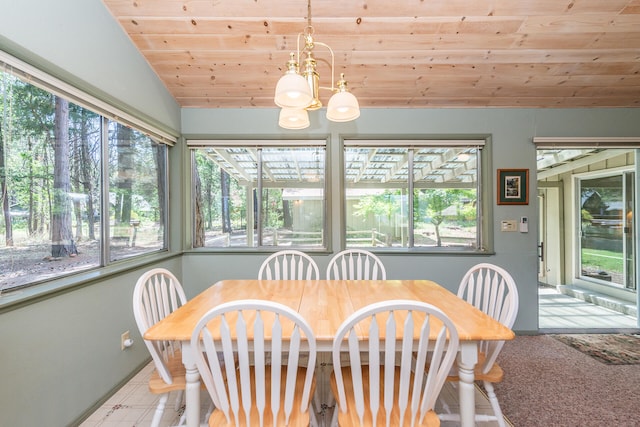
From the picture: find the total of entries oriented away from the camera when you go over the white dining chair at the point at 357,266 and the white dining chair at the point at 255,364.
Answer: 1

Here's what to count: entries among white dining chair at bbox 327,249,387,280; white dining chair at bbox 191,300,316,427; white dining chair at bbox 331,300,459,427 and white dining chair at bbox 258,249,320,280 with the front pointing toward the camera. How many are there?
2

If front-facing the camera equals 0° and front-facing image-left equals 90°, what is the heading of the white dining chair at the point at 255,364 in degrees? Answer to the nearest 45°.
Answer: approximately 180°

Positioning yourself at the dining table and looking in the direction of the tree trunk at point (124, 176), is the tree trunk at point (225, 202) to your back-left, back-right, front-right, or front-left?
front-right

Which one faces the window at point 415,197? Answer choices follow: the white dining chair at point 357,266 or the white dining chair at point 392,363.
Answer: the white dining chair at point 392,363

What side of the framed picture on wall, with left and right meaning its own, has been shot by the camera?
front

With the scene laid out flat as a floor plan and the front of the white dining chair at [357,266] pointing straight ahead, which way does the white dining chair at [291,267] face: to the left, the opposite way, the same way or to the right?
the same way

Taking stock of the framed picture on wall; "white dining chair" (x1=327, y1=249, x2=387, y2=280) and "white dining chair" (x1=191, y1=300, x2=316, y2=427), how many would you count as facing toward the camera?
2

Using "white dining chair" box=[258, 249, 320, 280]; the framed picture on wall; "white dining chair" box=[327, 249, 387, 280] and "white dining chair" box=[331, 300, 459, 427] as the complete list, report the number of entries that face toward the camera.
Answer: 3

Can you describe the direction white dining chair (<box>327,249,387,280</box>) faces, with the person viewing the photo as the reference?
facing the viewer

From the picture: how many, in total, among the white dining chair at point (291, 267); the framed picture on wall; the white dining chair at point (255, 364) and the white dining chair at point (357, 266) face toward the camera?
3

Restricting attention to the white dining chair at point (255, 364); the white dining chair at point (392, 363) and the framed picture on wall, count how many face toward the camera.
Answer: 1

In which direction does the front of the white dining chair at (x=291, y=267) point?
toward the camera

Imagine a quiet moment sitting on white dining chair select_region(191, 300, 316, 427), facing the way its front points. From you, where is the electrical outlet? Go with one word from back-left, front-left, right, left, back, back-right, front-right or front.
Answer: front-left

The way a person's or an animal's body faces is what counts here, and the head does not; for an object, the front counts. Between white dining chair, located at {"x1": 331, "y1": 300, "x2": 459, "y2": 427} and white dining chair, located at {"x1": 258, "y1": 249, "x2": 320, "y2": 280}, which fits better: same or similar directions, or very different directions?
very different directions

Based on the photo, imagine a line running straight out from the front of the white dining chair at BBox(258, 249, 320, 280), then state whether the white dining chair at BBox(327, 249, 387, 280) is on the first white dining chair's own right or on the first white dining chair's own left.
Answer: on the first white dining chair's own left
